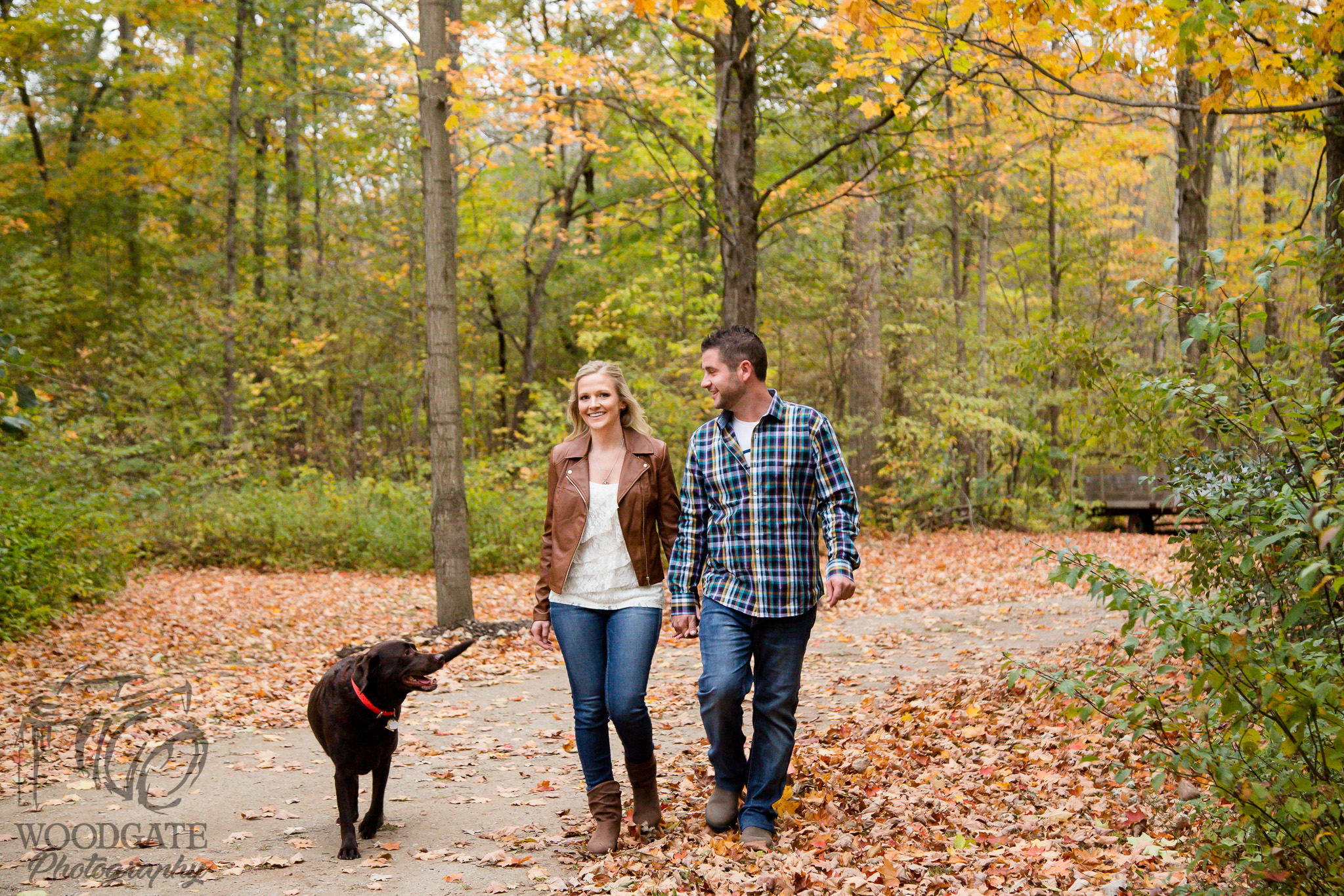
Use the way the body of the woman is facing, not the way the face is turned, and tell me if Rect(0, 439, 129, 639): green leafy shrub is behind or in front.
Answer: behind

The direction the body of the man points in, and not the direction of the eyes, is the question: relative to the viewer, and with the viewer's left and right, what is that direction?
facing the viewer

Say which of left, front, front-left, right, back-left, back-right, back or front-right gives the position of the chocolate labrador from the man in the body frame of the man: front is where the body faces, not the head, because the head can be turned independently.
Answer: right

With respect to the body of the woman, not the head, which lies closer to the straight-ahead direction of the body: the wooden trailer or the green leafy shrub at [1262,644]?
the green leafy shrub

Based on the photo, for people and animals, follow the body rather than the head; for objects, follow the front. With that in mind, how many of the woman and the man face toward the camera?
2

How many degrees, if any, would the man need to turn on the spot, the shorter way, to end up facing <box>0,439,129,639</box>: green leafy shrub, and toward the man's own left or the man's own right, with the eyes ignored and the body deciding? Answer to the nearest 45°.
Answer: approximately 135° to the man's own right

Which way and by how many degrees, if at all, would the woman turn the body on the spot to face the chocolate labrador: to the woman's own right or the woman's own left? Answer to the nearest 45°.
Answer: approximately 90° to the woman's own right

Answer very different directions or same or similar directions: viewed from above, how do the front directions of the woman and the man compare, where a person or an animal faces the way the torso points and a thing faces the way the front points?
same or similar directions

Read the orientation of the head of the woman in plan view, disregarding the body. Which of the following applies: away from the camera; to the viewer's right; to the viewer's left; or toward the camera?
toward the camera

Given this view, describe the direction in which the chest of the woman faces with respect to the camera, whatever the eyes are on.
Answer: toward the camera

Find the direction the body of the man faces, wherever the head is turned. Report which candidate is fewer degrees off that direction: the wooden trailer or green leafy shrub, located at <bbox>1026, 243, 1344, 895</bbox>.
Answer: the green leafy shrub
